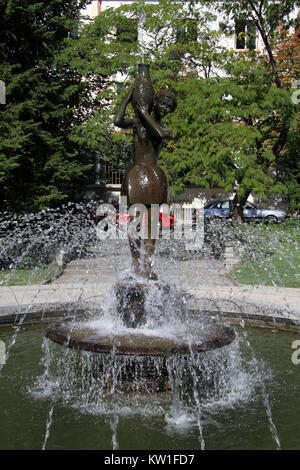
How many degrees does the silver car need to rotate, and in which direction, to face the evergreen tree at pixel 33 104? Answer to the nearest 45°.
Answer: approximately 135° to its right

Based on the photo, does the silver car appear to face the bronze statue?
no

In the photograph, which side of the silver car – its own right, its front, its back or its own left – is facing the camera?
right

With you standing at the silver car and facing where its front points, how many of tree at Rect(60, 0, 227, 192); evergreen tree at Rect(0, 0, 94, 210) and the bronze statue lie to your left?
0

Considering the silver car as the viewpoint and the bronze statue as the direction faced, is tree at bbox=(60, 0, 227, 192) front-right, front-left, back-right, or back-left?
front-right

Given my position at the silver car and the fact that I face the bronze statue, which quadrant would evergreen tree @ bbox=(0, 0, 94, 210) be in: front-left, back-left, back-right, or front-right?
front-right
